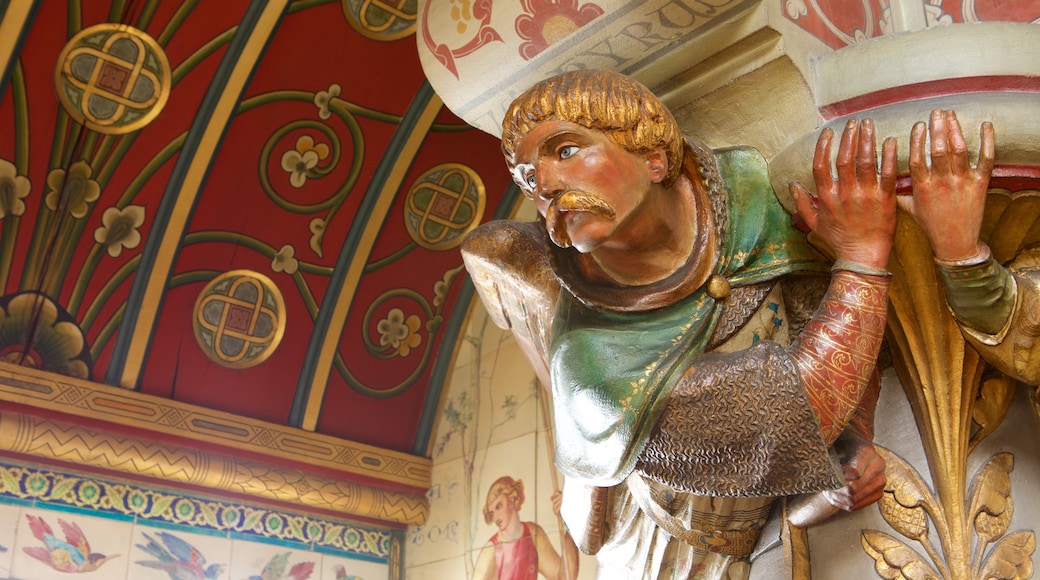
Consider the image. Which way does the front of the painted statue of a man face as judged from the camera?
facing the viewer and to the left of the viewer
